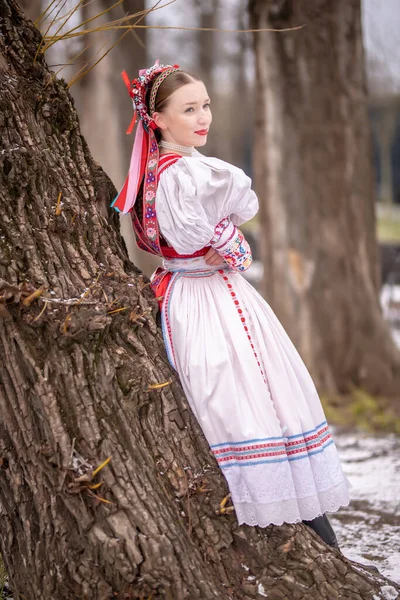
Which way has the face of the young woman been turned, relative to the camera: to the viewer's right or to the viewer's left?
to the viewer's right

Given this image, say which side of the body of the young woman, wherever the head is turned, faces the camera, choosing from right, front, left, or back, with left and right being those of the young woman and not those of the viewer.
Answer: right

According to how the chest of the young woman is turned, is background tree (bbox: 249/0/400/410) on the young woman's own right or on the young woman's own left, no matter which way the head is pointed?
on the young woman's own left
